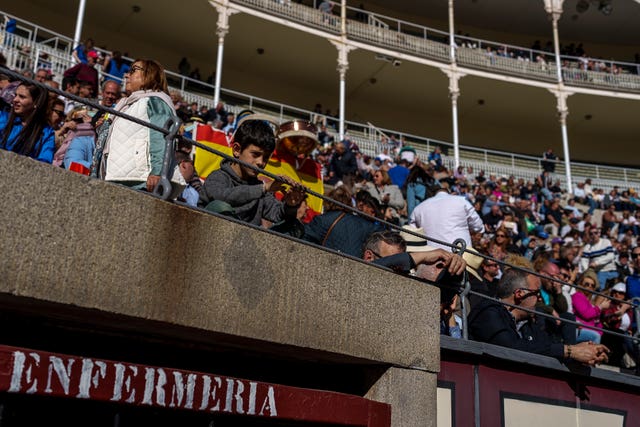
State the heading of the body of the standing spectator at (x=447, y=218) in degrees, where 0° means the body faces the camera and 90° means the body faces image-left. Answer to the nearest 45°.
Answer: approximately 180°

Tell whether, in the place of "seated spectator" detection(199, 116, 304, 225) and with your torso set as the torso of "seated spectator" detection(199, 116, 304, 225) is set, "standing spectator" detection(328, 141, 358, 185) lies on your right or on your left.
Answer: on your left

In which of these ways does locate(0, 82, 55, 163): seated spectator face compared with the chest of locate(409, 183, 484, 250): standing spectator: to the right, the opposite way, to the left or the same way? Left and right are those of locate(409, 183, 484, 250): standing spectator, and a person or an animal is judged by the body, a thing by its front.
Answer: the opposite way

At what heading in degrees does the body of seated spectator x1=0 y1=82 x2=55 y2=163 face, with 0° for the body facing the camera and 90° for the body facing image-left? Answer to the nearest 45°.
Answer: approximately 45°

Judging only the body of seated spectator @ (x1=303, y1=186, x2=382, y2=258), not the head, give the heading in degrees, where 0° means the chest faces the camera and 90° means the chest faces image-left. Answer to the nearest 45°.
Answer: approximately 180°

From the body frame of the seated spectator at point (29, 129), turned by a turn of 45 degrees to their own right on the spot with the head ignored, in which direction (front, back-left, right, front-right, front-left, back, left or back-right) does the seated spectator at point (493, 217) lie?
back-right
